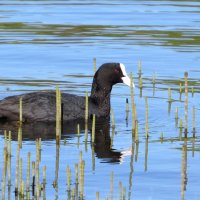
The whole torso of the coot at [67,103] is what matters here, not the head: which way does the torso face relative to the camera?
to the viewer's right
